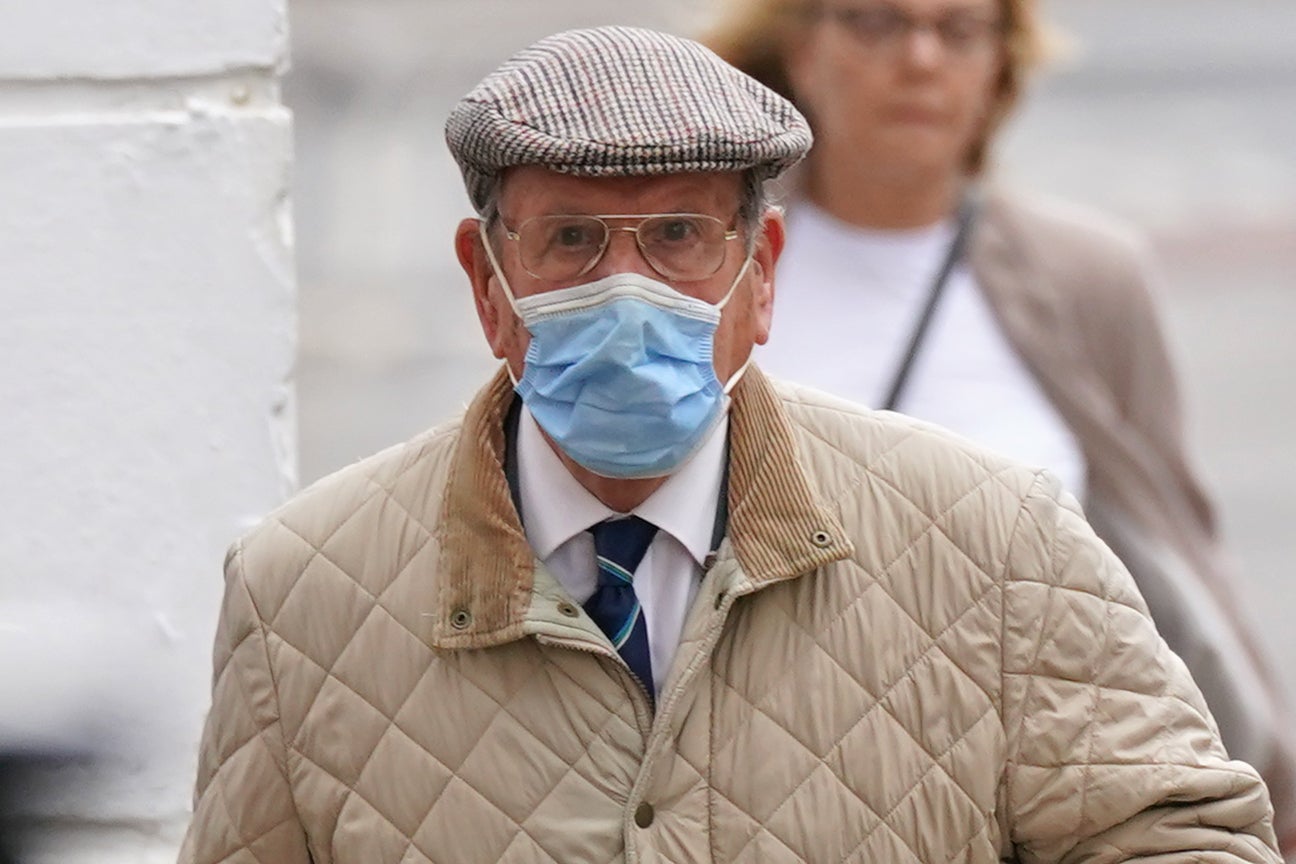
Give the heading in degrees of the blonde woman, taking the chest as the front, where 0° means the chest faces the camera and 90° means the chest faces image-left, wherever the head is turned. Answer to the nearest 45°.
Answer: approximately 0°

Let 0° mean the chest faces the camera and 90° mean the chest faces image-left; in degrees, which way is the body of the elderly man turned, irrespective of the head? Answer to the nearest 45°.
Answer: approximately 0°
